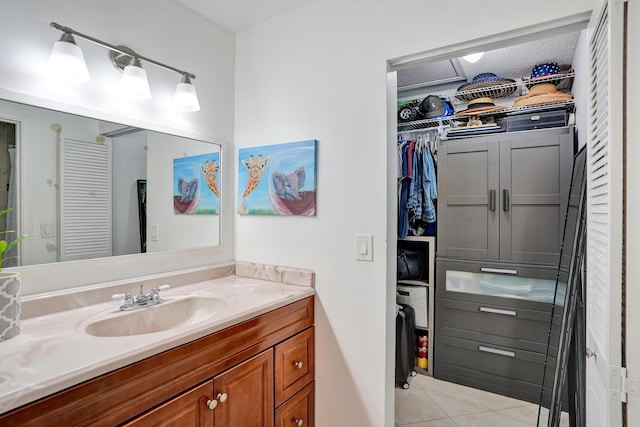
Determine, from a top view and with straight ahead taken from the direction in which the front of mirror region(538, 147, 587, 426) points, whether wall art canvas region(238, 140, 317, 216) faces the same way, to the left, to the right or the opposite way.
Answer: to the left

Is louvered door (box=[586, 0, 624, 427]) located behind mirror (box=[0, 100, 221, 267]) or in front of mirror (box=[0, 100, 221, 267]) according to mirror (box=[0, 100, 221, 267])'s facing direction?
in front

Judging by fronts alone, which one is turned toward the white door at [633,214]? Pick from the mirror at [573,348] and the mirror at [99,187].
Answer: the mirror at [99,187]

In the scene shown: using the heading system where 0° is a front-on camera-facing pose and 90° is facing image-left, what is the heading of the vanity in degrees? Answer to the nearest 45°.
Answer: approximately 315°

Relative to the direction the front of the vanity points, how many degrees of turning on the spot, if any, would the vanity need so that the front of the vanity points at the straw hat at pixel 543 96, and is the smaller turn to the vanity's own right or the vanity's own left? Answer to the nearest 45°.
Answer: approximately 45° to the vanity's own left

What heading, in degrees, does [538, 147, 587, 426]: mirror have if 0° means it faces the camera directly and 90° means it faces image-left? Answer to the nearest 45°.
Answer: approximately 90°

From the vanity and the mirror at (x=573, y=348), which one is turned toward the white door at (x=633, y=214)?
the vanity

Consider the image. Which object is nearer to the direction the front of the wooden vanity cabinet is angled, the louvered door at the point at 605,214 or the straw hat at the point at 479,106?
the louvered door
